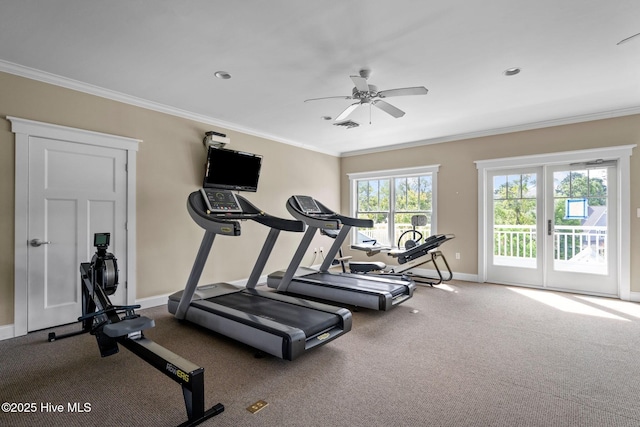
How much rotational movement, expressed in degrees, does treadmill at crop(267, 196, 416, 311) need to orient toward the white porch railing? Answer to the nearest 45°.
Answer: approximately 135° to its right

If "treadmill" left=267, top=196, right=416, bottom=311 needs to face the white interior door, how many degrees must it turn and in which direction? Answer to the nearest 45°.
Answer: approximately 45° to its left

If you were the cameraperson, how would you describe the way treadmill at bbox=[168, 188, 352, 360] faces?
facing away from the viewer and to the left of the viewer

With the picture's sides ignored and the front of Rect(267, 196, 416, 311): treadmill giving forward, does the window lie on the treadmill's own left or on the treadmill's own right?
on the treadmill's own right

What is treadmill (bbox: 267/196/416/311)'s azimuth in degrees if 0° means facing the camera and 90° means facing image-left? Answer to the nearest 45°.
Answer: approximately 135°

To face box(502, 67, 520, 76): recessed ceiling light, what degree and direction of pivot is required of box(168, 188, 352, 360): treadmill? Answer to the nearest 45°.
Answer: approximately 135° to its right

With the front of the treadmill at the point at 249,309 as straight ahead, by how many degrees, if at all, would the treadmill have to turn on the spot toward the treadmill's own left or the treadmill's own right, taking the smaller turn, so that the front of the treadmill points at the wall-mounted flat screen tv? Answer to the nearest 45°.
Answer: approximately 45° to the treadmill's own right
